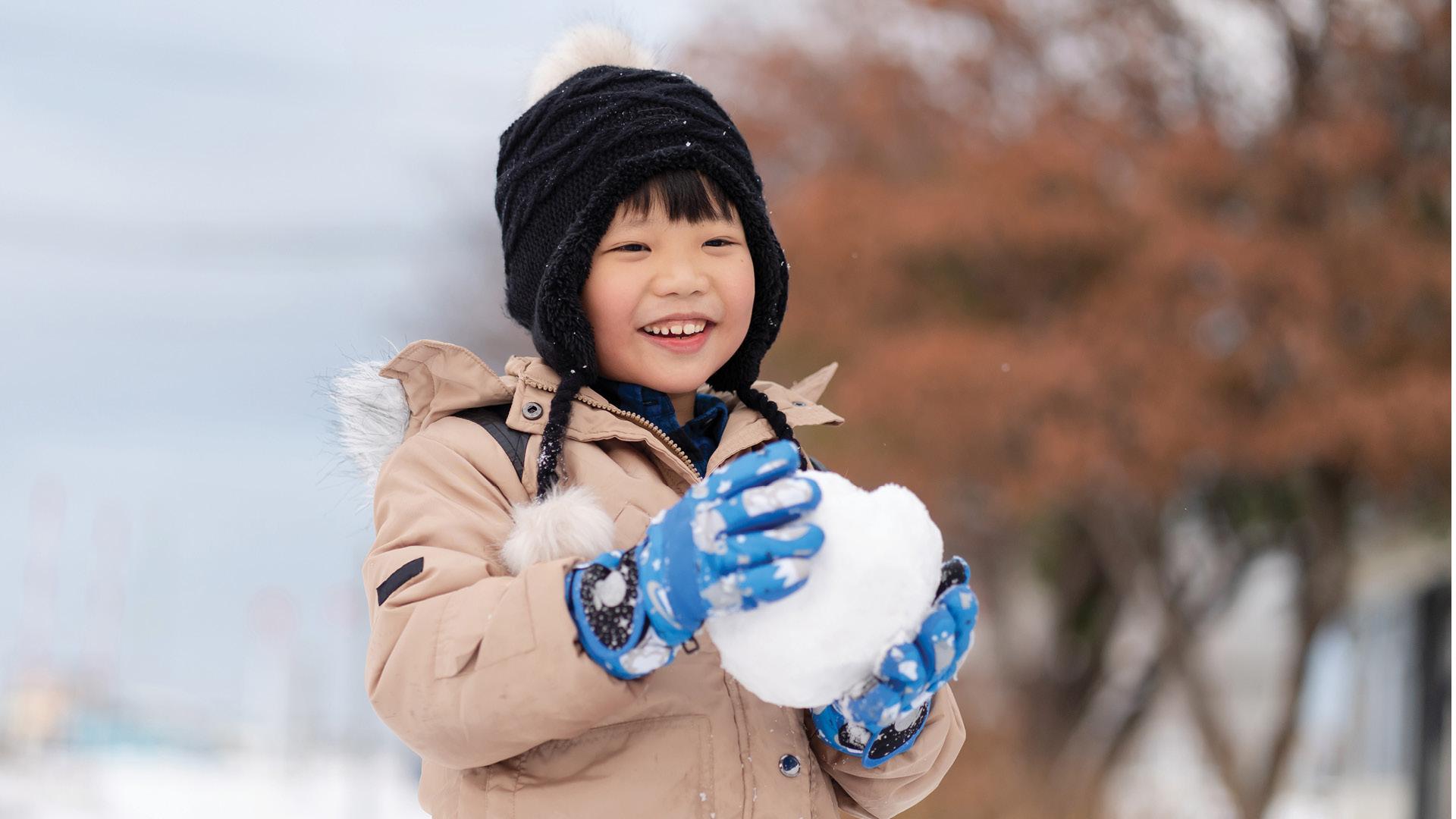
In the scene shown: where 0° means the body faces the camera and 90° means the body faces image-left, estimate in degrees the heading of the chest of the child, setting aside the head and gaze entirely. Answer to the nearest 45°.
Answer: approximately 315°
